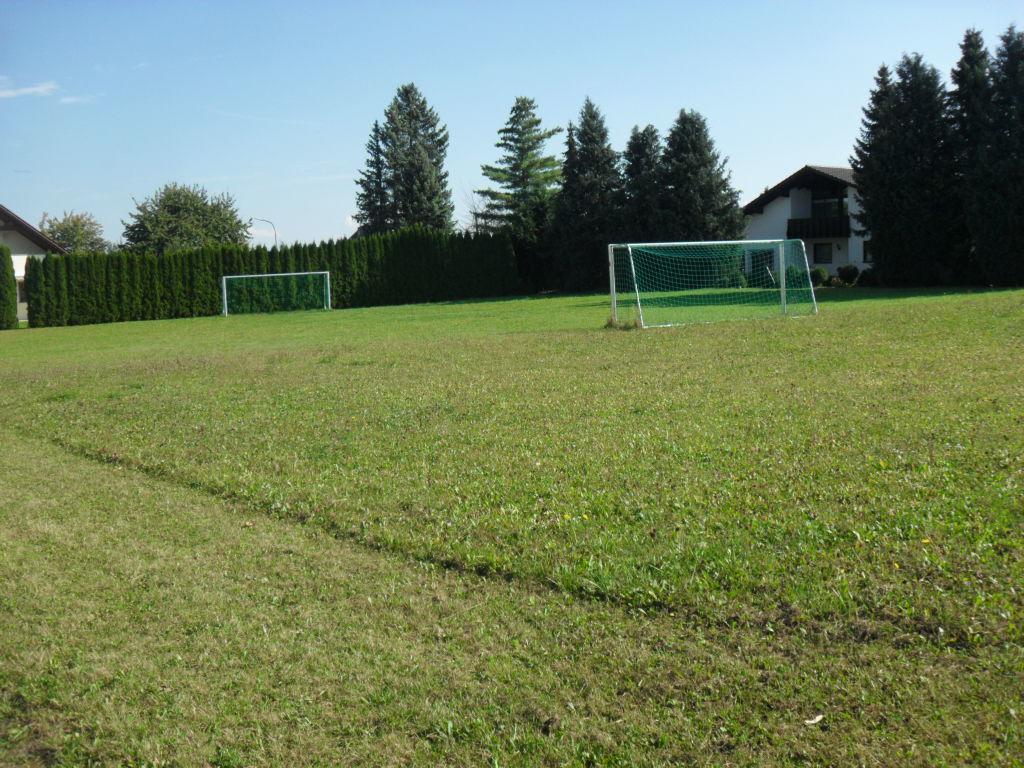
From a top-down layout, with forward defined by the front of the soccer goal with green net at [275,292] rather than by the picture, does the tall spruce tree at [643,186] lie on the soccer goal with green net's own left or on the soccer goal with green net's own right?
on the soccer goal with green net's own left

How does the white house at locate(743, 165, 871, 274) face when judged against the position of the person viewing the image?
facing the viewer

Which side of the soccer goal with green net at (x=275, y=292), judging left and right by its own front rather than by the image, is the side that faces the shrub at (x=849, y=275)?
left

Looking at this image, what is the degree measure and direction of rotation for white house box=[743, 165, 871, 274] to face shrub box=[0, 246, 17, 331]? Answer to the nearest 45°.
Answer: approximately 45° to its right

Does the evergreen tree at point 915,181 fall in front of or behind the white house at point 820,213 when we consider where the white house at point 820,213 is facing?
in front

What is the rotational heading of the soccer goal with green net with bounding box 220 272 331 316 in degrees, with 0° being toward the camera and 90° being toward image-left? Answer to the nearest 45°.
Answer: approximately 0°

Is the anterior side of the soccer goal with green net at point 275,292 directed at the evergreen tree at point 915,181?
no

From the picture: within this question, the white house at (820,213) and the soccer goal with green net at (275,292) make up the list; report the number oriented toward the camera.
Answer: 2

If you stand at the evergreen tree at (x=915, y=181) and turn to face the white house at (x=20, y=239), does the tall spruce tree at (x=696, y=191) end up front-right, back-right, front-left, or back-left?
front-right

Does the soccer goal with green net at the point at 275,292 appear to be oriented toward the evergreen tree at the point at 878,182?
no

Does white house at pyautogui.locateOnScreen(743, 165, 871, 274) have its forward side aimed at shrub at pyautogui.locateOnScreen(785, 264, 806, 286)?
yes

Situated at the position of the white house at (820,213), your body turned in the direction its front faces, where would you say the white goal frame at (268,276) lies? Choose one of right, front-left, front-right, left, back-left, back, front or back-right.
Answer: front-right
